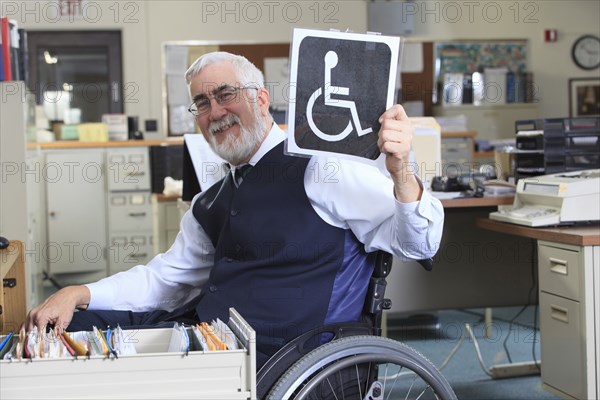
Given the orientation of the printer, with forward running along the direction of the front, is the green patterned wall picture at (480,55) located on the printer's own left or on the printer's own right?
on the printer's own right

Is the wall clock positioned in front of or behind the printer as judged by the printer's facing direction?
behind

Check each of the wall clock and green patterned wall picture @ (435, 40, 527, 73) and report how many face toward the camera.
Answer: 2

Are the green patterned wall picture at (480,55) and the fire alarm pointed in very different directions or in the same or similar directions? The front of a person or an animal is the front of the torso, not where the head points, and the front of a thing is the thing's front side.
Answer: same or similar directions

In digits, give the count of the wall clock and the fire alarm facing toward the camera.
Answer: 2

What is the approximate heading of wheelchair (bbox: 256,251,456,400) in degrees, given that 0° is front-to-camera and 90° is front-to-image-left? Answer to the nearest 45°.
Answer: approximately 90°

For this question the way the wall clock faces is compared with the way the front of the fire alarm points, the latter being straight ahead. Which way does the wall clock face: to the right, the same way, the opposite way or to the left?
the same way

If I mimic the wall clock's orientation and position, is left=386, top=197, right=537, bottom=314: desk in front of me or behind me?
in front

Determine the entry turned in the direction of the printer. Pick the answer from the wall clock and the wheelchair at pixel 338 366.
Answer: the wall clock

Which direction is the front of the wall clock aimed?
toward the camera

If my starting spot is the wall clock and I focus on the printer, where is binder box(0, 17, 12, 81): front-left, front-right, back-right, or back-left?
front-right

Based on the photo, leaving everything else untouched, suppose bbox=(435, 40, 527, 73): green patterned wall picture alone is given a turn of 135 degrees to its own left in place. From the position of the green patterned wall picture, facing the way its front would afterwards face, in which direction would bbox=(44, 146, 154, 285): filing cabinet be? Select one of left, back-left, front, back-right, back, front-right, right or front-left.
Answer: back
